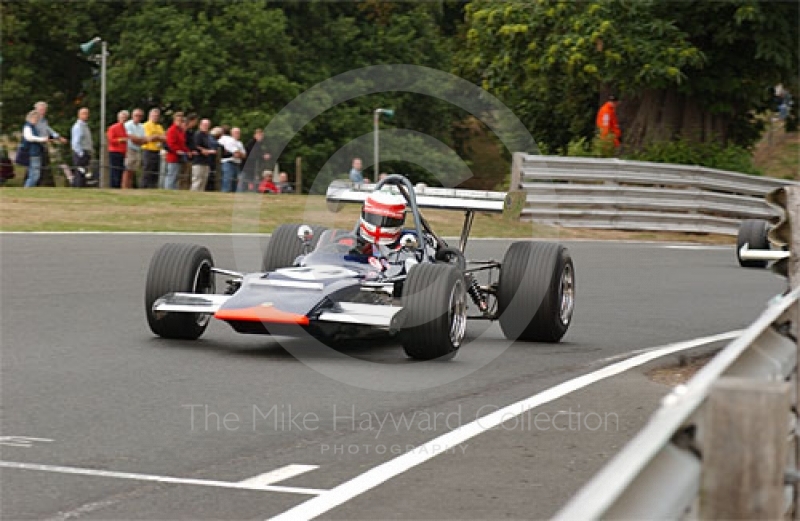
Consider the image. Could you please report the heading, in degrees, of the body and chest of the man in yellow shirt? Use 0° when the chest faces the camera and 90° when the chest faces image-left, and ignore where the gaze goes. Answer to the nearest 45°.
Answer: approximately 315°

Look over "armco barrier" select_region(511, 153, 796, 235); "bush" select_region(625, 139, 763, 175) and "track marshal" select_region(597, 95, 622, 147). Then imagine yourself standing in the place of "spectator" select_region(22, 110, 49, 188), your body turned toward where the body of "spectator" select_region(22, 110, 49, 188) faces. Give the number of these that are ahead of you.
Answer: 3

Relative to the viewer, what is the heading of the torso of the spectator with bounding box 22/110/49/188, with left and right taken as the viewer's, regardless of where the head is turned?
facing to the right of the viewer

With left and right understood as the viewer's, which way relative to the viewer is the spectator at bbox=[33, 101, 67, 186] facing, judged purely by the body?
facing to the right of the viewer
